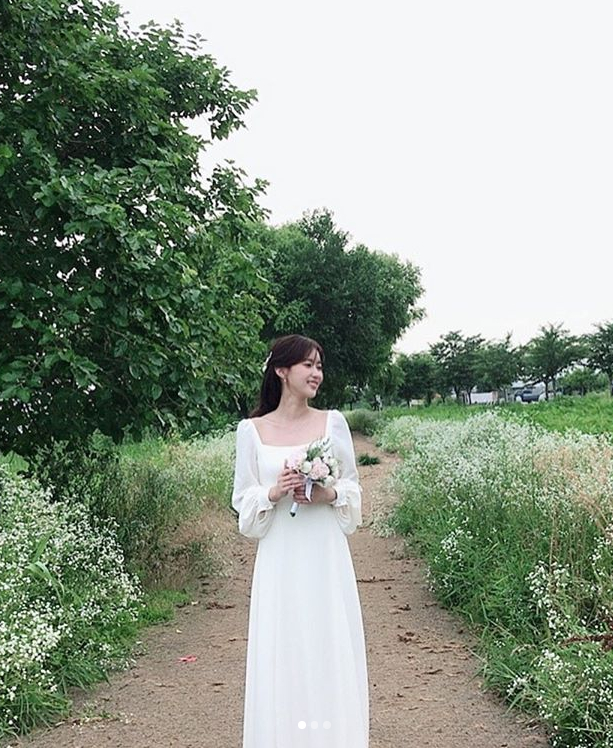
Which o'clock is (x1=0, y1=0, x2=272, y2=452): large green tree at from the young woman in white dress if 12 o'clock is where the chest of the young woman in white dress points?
The large green tree is roughly at 5 o'clock from the young woman in white dress.

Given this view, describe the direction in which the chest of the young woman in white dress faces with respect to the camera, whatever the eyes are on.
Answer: toward the camera

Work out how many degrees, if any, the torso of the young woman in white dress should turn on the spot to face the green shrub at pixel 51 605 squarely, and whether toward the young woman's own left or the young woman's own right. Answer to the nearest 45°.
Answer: approximately 135° to the young woman's own right

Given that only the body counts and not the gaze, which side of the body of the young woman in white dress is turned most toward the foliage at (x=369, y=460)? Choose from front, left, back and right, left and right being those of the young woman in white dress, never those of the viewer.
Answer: back

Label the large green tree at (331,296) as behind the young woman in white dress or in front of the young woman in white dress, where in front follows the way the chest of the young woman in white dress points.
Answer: behind

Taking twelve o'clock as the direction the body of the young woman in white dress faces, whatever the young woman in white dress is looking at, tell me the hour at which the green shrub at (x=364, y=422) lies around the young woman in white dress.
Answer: The green shrub is roughly at 6 o'clock from the young woman in white dress.
